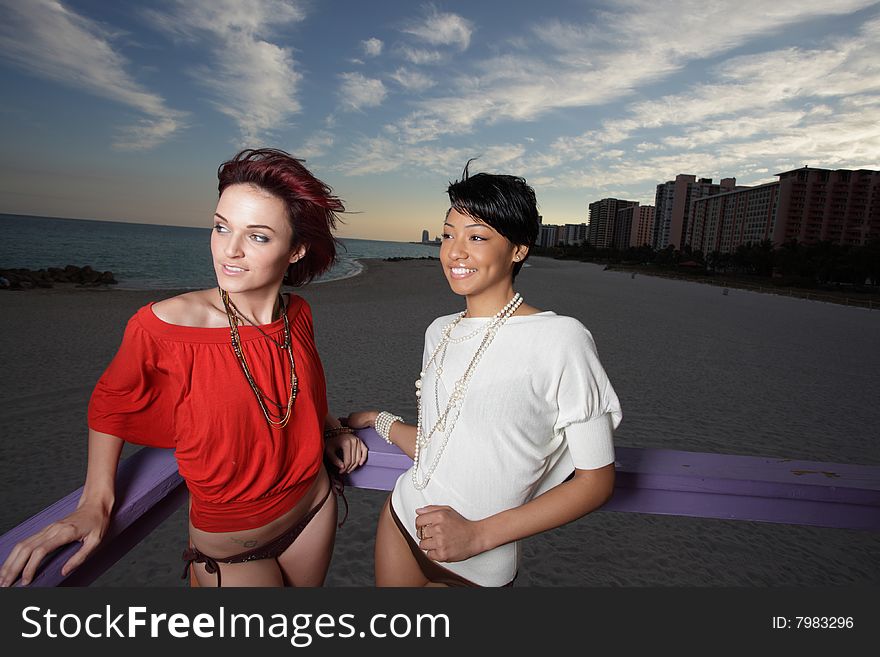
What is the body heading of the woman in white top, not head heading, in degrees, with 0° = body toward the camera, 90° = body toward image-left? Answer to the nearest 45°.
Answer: approximately 45°

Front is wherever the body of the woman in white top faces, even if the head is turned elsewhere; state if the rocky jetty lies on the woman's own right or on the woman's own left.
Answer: on the woman's own right
